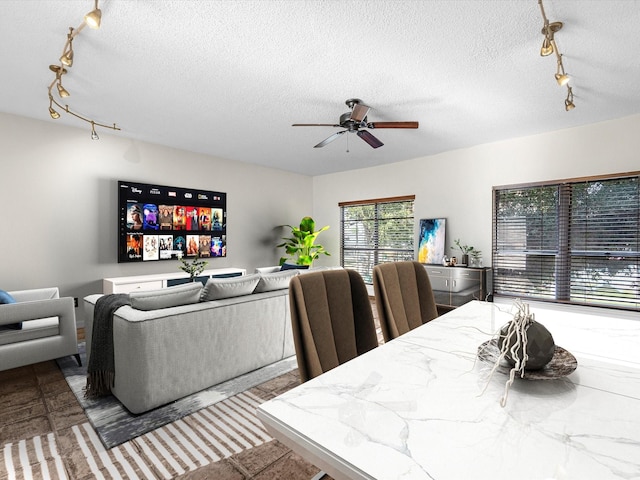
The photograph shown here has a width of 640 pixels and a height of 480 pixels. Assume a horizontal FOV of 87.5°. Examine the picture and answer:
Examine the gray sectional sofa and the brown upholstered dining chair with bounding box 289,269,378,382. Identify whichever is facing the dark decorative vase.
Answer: the brown upholstered dining chair

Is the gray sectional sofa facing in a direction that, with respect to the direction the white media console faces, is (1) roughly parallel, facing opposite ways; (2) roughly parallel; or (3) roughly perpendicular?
roughly parallel, facing opposite ways

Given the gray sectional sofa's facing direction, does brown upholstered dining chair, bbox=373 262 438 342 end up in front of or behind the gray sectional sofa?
behind

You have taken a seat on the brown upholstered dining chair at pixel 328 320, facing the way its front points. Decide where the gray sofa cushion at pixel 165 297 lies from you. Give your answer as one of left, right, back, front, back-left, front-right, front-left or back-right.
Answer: back

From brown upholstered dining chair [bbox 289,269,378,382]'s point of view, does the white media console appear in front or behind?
behind

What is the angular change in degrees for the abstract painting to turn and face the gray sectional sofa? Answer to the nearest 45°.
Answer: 0° — it already faces it

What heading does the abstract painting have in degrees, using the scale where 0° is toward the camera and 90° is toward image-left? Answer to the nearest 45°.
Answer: approximately 45°

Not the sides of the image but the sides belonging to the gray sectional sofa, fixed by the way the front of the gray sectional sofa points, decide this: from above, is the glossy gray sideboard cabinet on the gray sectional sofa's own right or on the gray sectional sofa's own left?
on the gray sectional sofa's own right

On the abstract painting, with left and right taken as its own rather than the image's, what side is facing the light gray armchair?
front

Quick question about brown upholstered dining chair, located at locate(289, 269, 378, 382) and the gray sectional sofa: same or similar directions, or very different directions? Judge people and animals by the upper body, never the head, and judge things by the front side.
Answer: very different directions

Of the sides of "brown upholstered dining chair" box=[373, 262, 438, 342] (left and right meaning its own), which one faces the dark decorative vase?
front
